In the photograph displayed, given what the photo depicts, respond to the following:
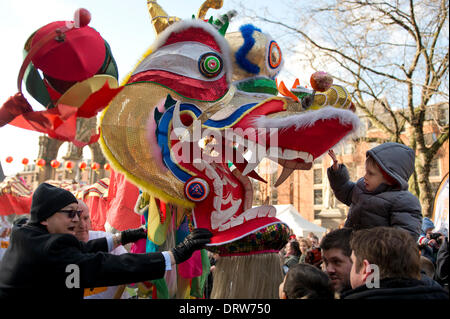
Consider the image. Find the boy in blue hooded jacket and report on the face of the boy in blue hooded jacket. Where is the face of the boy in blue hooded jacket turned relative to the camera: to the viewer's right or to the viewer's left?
to the viewer's left

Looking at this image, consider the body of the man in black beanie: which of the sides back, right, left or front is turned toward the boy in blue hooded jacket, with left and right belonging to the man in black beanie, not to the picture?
front

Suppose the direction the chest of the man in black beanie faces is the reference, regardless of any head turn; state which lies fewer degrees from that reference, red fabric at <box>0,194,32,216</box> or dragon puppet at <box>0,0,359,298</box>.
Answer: the dragon puppet

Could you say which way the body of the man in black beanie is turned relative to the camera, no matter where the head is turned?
to the viewer's right

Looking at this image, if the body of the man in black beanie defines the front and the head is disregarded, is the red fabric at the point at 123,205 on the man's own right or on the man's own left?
on the man's own left

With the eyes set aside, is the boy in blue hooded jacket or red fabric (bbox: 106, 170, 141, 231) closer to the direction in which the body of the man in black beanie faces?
the boy in blue hooded jacket
